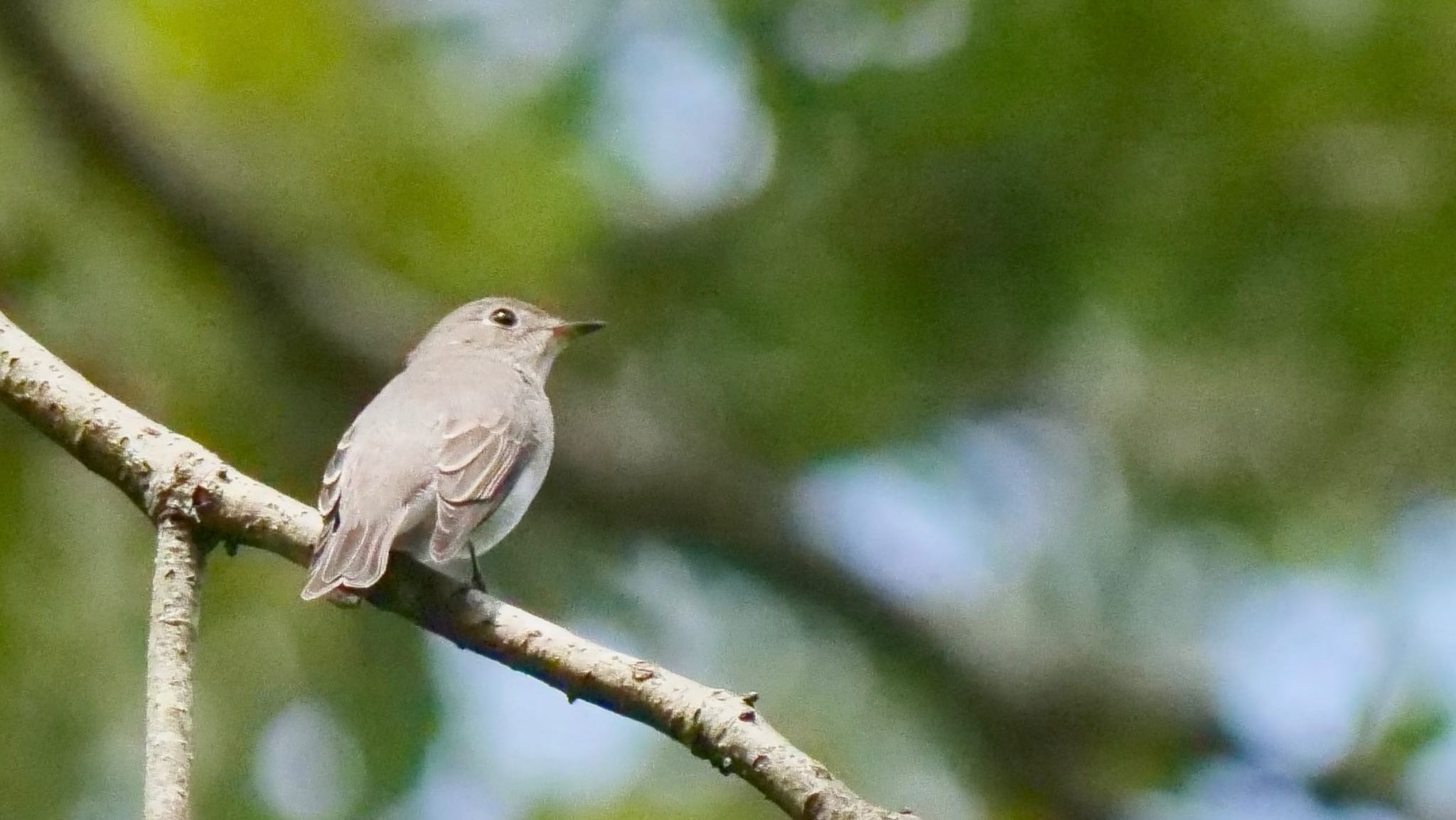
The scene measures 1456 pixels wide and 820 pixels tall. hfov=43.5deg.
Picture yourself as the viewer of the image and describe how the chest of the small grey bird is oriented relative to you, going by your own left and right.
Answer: facing away from the viewer and to the right of the viewer

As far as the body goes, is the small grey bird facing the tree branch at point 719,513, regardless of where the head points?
yes
